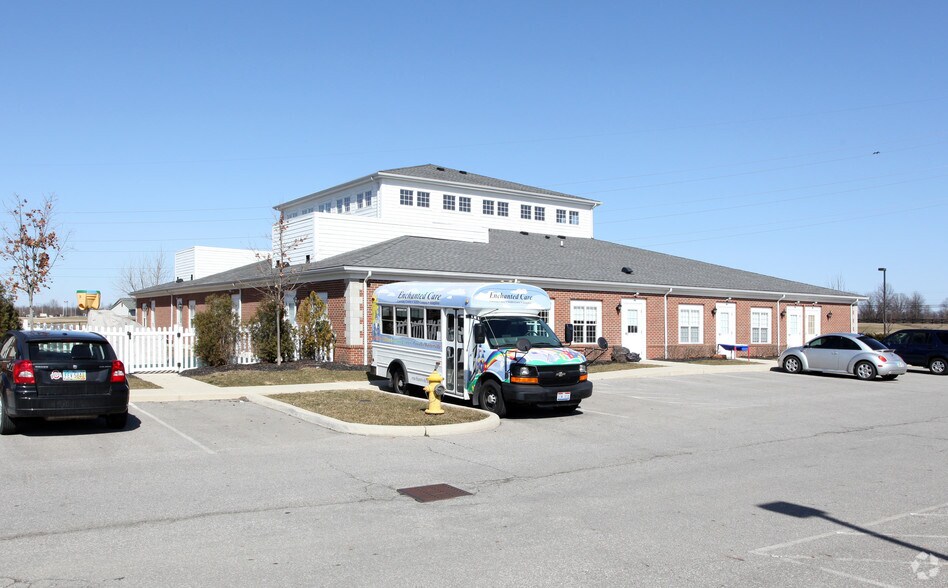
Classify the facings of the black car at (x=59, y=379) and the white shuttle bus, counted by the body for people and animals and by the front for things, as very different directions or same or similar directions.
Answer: very different directions

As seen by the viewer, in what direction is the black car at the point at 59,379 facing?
away from the camera

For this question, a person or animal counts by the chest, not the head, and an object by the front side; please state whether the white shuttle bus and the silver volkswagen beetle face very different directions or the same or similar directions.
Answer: very different directions

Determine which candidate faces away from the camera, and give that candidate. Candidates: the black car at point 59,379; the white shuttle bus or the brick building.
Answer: the black car

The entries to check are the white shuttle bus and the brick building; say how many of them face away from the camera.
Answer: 0

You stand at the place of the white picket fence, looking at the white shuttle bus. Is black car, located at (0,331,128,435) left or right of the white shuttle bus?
right

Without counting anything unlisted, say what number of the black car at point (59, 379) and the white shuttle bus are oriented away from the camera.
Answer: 1

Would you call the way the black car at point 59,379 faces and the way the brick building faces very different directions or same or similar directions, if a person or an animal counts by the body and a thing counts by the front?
very different directions

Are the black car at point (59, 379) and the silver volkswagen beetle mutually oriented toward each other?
no

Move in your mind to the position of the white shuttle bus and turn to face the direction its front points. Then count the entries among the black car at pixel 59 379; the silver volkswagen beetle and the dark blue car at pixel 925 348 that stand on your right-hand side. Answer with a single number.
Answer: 1

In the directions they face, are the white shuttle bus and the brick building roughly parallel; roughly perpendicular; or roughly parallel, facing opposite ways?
roughly parallel

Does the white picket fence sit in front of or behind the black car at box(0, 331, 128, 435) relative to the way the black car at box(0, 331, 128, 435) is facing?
in front

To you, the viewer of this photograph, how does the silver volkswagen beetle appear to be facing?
facing away from the viewer and to the left of the viewer

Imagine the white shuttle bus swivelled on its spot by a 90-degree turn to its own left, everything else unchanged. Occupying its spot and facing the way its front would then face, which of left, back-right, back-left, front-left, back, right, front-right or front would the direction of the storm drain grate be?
back-right

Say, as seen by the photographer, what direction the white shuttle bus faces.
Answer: facing the viewer and to the right of the viewer

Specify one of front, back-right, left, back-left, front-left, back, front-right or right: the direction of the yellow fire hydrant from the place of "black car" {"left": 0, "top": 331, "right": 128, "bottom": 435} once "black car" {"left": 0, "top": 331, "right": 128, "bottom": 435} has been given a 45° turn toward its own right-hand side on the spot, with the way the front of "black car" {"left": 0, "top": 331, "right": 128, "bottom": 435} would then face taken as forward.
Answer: front-right
